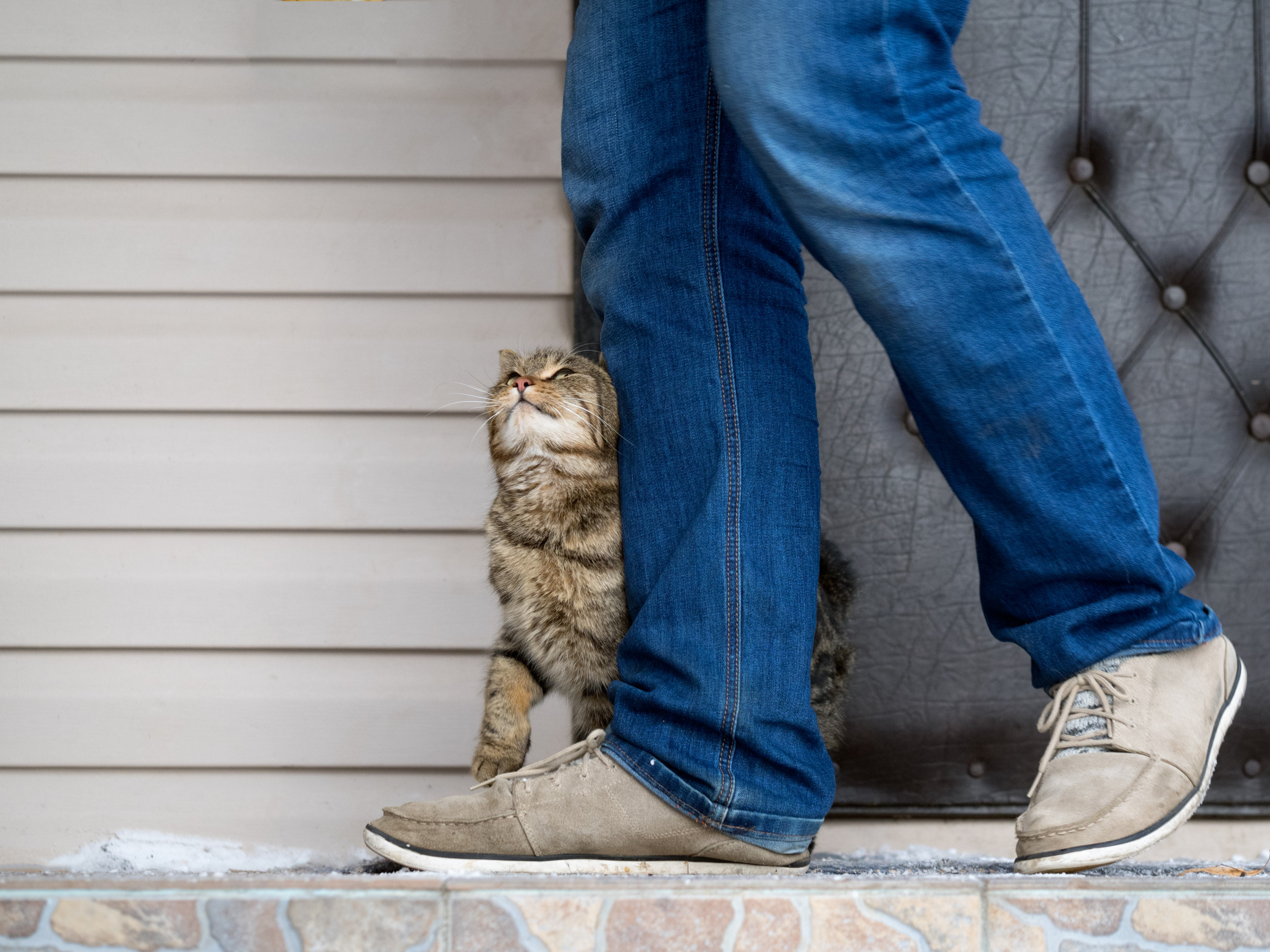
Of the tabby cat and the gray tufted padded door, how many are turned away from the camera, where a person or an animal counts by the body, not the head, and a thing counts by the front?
0

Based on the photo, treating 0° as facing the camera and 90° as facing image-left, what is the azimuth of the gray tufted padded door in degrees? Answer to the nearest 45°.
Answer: approximately 0°

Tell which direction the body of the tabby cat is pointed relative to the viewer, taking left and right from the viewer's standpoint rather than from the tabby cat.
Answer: facing the viewer and to the left of the viewer
